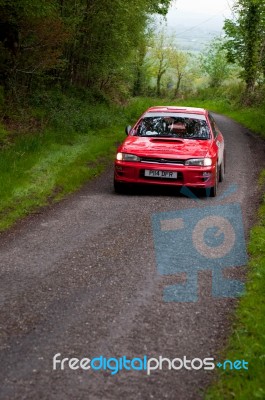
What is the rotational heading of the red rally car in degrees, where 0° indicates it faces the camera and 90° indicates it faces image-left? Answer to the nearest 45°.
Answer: approximately 0°
